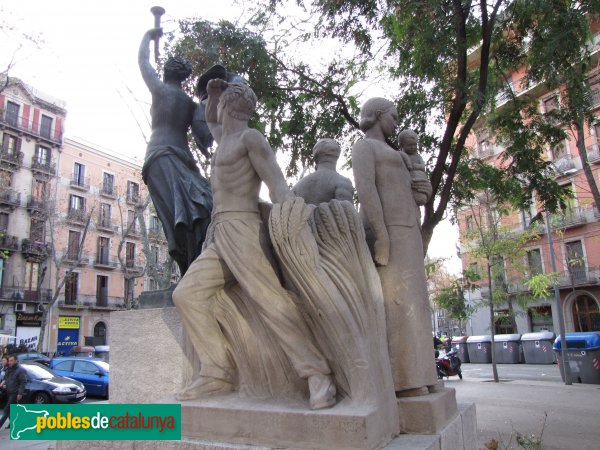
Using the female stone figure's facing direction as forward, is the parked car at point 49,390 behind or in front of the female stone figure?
behind

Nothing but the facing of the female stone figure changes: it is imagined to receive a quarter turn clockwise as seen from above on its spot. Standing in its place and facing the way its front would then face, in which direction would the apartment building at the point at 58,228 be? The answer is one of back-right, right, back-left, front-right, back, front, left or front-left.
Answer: right

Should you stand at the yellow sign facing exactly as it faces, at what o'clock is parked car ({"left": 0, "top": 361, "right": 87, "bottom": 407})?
The parked car is roughly at 12 o'clock from the yellow sign.

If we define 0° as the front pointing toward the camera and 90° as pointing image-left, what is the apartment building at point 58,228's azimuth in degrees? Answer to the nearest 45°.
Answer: approximately 315°

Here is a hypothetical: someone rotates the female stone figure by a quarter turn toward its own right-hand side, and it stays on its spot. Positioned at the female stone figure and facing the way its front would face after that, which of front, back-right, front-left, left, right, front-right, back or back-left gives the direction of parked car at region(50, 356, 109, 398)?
right
